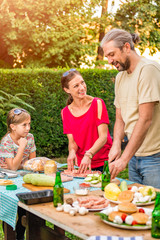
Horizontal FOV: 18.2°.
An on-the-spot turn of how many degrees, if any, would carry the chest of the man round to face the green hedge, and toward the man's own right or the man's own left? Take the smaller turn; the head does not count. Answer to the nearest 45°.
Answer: approximately 135° to the man's own right

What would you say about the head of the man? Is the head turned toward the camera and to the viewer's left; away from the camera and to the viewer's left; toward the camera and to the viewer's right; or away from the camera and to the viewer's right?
toward the camera and to the viewer's left

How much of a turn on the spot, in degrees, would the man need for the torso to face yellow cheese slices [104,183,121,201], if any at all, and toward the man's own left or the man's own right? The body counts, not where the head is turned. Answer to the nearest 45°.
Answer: approximately 45° to the man's own left

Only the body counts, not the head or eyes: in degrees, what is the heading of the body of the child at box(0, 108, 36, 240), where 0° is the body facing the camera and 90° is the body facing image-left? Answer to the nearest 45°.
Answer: approximately 315°

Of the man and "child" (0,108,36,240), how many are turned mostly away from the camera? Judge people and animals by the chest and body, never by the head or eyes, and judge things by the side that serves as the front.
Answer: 0

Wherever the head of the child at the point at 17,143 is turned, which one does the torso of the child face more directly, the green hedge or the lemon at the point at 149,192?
the lemon

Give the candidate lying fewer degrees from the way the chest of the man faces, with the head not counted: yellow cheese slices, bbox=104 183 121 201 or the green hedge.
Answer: the yellow cheese slices

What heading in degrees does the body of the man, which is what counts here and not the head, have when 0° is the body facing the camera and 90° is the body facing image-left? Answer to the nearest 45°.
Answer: approximately 45°

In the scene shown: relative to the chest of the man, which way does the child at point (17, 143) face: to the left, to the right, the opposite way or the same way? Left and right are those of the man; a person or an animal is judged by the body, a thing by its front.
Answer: to the left
